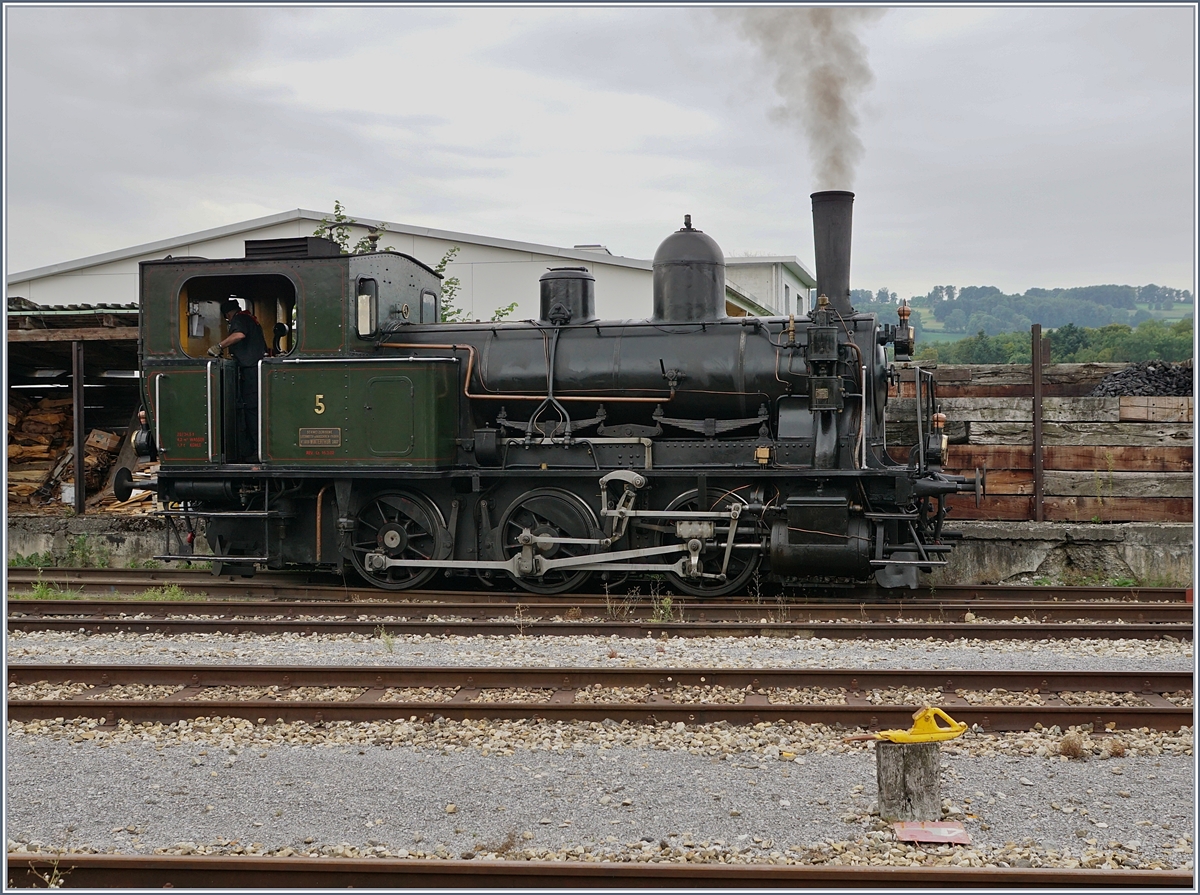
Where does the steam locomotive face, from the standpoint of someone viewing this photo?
facing to the right of the viewer

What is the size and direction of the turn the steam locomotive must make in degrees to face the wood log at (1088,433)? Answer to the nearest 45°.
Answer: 0° — it already faces it

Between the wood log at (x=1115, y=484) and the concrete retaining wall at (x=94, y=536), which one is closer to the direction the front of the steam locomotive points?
the wood log
